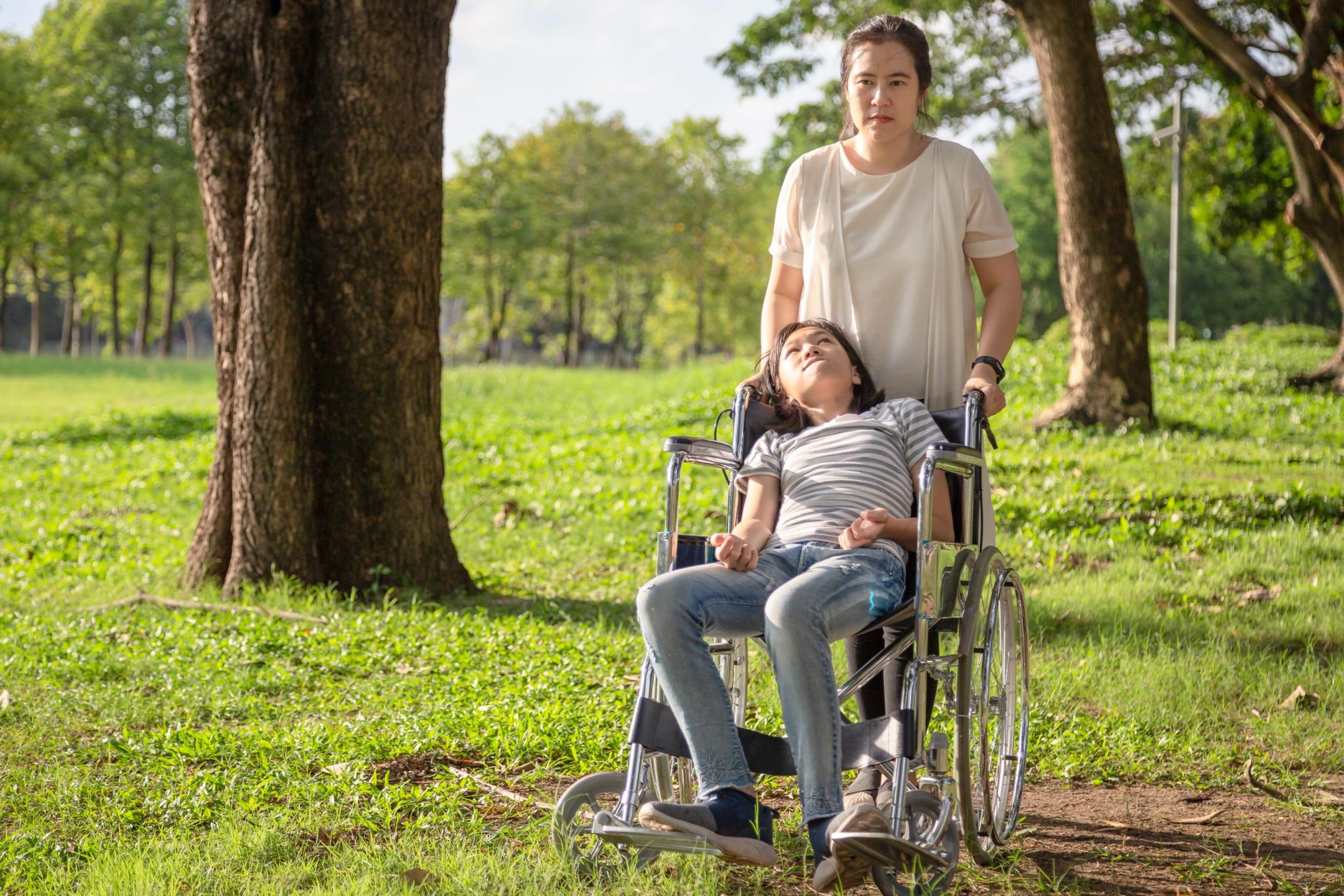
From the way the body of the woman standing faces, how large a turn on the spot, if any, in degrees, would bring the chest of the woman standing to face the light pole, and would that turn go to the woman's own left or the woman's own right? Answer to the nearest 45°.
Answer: approximately 180°

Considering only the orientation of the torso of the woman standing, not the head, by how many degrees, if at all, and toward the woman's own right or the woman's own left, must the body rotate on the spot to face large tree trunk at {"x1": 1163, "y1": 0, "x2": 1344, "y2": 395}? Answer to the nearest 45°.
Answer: approximately 180°

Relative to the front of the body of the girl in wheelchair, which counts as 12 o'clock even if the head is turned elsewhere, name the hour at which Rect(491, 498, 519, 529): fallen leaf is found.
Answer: The fallen leaf is roughly at 4 o'clock from the girl in wheelchair.

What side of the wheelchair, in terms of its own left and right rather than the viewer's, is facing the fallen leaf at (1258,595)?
back

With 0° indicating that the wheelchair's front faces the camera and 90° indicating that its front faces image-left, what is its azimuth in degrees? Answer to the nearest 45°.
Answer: approximately 45°
